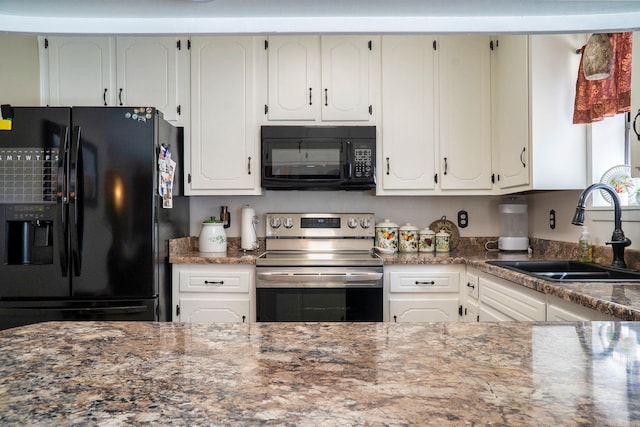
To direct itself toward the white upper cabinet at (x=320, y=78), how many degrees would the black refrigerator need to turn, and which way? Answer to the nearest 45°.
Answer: approximately 90° to its left

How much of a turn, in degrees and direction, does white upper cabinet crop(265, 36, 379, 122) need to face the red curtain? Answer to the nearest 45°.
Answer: approximately 45° to its left

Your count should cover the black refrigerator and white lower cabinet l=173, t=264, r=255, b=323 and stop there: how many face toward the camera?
2

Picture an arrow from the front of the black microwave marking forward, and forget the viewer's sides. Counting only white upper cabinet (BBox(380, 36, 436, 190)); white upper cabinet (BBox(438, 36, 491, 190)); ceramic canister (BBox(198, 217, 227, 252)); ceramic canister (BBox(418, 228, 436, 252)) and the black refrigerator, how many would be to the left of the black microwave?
3

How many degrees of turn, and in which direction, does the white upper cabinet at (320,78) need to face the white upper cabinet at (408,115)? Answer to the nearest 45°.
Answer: approximately 90° to its left

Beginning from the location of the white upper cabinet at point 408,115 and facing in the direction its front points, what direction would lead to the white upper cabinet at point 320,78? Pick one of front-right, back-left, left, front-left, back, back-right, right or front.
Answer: right

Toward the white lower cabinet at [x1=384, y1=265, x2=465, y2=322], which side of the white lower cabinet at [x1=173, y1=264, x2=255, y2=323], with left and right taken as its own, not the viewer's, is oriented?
left

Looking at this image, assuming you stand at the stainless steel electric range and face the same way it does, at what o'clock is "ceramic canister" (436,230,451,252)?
The ceramic canister is roughly at 8 o'clock from the stainless steel electric range.

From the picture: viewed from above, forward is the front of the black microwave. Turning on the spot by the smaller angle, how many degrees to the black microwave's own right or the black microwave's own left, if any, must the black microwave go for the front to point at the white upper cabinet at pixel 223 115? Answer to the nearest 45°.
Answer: approximately 90° to the black microwave's own right

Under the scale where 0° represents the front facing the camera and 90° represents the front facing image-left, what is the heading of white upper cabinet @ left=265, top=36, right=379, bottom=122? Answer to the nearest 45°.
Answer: approximately 0°
